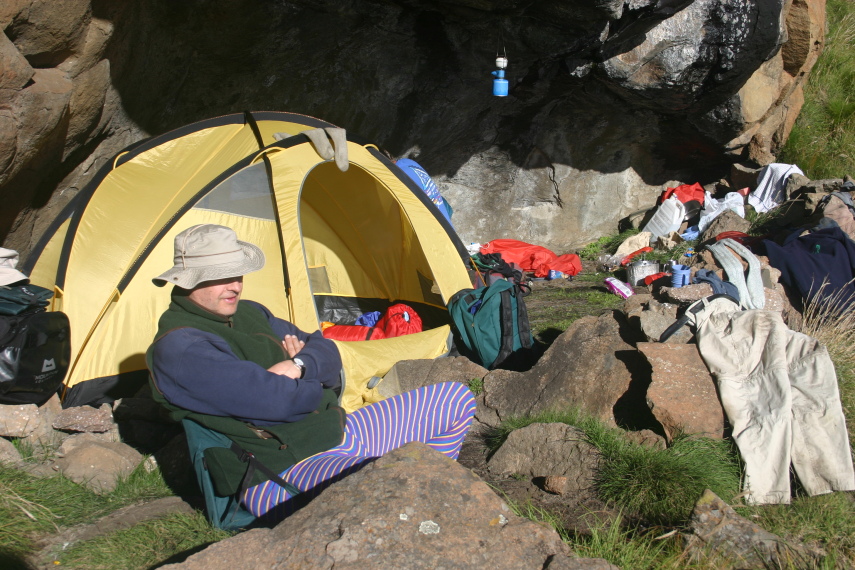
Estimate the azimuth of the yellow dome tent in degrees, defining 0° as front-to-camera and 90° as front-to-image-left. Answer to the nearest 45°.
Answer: approximately 315°

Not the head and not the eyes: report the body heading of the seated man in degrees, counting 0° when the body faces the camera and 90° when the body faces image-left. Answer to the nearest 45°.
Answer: approximately 315°

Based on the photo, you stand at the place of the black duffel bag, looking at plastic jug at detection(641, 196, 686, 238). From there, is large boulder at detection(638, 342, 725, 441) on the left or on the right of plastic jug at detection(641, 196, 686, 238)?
right

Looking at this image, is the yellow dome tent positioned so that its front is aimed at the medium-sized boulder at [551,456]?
yes

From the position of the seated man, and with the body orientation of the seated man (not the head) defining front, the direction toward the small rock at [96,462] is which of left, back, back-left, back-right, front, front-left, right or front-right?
back

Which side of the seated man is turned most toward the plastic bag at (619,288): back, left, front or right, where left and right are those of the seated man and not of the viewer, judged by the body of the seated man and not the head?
left

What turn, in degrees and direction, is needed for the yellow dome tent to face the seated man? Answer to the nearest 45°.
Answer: approximately 45° to its right

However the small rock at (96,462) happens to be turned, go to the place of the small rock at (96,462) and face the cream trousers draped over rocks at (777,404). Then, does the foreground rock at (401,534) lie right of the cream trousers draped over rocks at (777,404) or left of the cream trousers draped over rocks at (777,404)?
right

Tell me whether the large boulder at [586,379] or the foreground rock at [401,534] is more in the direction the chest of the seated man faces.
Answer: the foreground rock

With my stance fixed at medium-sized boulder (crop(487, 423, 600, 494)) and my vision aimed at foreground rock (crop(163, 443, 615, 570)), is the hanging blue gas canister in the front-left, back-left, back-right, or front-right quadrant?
back-right

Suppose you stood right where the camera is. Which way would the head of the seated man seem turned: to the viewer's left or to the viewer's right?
to the viewer's right

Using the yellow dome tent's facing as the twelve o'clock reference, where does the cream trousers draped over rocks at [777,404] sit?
The cream trousers draped over rocks is roughly at 12 o'clock from the yellow dome tent.

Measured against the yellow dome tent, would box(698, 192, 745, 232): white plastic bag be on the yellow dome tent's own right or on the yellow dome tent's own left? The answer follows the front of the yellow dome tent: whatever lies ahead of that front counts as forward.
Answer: on the yellow dome tent's own left

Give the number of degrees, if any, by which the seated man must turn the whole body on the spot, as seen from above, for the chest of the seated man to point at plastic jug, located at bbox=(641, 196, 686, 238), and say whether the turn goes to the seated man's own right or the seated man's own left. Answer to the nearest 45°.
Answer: approximately 90° to the seated man's own left
